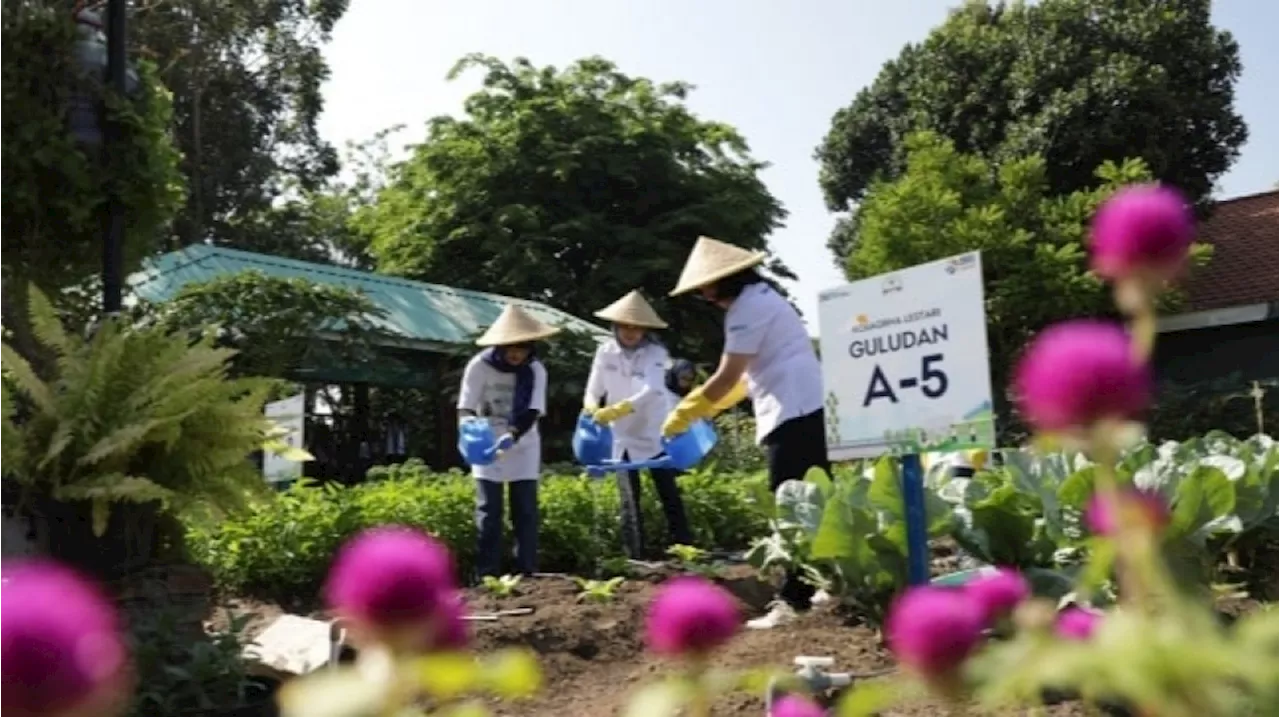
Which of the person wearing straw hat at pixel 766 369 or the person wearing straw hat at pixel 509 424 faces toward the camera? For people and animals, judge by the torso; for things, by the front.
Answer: the person wearing straw hat at pixel 509 424

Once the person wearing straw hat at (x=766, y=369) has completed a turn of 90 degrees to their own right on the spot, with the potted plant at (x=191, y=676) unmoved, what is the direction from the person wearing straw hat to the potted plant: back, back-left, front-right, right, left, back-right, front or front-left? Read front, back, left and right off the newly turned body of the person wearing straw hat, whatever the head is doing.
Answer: back-left

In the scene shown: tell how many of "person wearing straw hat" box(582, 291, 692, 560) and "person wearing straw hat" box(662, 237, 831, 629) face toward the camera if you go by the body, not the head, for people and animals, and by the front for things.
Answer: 1

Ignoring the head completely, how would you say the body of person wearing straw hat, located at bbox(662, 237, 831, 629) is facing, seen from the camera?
to the viewer's left

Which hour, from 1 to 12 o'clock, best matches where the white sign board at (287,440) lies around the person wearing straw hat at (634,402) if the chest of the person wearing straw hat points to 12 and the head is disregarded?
The white sign board is roughly at 4 o'clock from the person wearing straw hat.

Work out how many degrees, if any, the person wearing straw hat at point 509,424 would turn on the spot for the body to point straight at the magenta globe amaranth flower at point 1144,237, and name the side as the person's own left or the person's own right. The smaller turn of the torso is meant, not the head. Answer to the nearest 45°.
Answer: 0° — they already face it

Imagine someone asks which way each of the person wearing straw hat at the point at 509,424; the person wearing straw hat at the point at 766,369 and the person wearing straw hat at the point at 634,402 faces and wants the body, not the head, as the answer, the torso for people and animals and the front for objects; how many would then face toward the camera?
2

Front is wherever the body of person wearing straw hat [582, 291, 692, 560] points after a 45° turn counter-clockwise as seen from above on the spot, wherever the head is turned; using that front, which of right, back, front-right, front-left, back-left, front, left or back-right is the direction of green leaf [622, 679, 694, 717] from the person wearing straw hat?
front-right

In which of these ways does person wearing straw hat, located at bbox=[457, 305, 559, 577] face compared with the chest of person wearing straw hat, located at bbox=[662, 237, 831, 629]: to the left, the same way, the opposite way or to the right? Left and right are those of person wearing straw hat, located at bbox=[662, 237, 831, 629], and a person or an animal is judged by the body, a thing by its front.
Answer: to the left

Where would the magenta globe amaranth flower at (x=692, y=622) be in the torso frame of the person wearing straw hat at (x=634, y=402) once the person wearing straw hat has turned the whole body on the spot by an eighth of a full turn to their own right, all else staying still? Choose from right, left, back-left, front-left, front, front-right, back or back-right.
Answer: front-left

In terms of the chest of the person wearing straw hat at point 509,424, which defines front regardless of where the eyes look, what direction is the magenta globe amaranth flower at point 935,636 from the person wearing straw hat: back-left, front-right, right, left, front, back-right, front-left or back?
front

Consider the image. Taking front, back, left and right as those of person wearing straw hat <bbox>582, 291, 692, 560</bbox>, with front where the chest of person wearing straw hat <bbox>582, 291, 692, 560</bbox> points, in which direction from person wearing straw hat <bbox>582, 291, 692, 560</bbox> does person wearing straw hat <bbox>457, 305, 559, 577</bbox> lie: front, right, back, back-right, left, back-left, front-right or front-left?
front-right

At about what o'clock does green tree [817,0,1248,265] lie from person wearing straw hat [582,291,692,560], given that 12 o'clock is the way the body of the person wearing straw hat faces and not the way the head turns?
The green tree is roughly at 7 o'clock from the person wearing straw hat.

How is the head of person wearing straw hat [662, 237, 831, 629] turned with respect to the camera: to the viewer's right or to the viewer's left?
to the viewer's left

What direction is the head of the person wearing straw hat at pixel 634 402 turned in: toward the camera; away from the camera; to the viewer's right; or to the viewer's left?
toward the camera

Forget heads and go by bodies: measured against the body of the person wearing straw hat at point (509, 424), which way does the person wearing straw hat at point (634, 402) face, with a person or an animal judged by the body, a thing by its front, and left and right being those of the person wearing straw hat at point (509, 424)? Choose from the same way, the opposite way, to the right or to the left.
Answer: the same way

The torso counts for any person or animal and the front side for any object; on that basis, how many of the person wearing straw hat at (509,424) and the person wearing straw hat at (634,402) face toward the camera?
2

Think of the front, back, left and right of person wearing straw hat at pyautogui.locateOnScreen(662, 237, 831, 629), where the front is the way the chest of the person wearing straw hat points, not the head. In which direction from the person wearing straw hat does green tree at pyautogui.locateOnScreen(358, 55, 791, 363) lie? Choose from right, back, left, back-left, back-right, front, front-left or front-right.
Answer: right

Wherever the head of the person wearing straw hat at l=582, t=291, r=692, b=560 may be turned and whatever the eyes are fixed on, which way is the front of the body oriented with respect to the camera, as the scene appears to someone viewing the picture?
toward the camera

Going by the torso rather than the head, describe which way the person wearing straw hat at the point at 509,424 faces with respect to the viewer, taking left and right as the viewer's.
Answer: facing the viewer

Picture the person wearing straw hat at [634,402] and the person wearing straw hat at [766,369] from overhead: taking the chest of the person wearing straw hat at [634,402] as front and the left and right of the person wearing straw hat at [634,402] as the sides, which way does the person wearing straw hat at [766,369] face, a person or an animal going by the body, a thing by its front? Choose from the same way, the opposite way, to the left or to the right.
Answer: to the right
